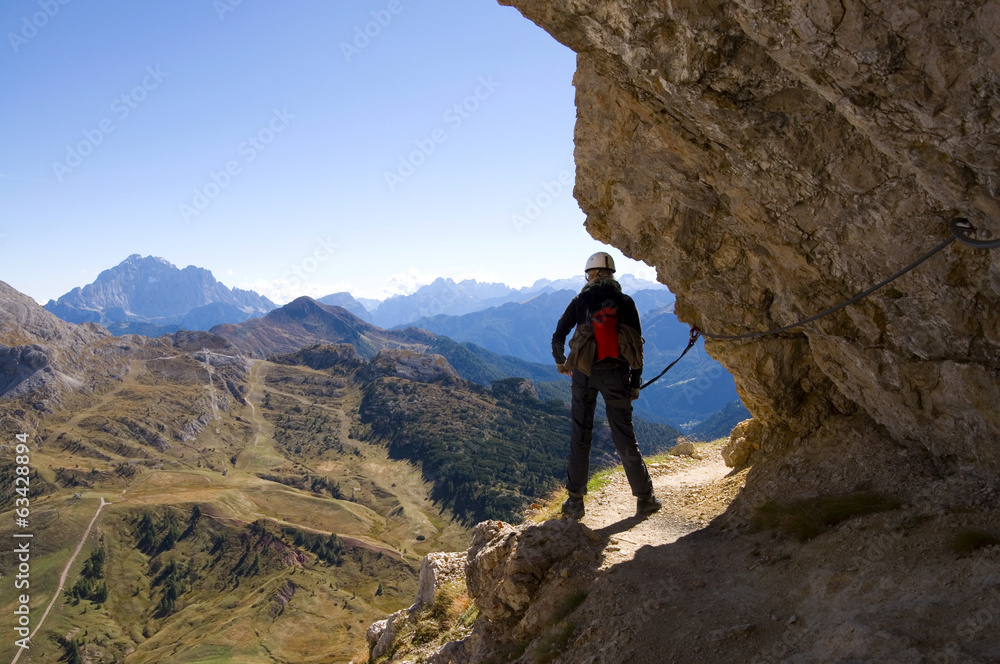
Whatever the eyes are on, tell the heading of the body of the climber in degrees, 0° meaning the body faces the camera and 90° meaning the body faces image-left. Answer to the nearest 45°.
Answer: approximately 180°
